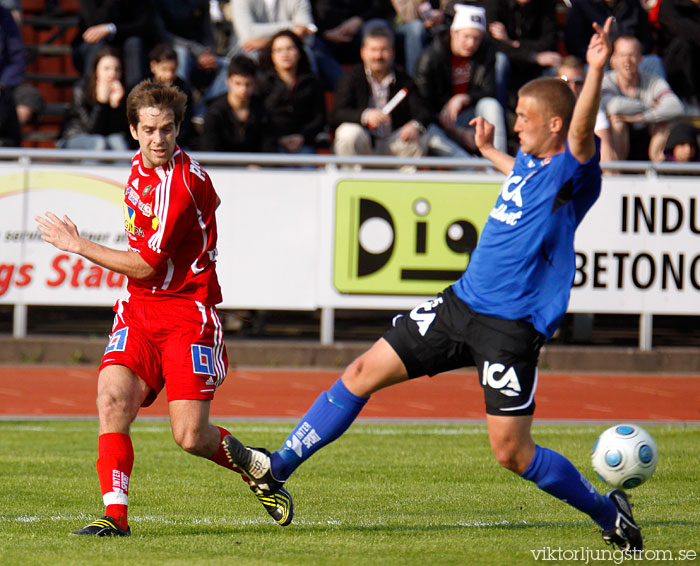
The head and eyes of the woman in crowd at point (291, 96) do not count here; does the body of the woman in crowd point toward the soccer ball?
yes

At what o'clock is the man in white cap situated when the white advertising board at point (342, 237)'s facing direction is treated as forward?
The man in white cap is roughly at 7 o'clock from the white advertising board.

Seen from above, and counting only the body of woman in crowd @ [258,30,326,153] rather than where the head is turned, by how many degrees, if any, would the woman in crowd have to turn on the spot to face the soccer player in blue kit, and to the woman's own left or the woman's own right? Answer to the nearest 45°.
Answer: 0° — they already face them

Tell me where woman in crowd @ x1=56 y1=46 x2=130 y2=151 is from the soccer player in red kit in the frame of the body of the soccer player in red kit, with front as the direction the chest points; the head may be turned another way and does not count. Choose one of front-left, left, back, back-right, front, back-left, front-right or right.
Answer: back-right

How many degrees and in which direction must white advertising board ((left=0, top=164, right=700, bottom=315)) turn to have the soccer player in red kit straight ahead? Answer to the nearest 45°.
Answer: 0° — it already faces them

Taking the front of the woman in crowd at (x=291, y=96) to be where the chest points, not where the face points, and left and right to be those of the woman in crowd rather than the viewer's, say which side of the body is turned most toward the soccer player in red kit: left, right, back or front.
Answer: front

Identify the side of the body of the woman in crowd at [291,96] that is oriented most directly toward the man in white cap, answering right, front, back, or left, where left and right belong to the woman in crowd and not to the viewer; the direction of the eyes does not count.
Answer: left

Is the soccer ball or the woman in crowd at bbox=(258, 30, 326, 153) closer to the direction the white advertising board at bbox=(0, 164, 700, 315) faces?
the soccer ball

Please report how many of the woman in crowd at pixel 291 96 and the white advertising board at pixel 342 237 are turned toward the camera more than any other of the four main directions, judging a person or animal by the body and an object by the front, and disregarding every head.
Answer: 2

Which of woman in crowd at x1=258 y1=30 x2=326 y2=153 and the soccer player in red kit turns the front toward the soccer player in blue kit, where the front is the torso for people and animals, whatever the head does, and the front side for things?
the woman in crowd

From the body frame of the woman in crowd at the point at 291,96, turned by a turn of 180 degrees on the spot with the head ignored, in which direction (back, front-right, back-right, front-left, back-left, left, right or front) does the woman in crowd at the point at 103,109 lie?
left
